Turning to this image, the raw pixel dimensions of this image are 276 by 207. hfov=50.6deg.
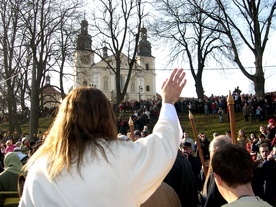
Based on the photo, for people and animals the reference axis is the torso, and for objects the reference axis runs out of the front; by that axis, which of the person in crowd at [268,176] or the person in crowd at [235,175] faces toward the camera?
the person in crowd at [268,176]

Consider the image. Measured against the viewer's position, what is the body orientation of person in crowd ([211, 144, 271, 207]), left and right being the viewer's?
facing away from the viewer and to the left of the viewer

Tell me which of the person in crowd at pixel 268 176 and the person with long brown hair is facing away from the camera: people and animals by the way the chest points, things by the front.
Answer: the person with long brown hair

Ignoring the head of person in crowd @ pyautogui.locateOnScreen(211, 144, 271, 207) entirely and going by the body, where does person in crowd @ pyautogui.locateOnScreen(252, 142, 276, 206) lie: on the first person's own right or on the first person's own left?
on the first person's own right

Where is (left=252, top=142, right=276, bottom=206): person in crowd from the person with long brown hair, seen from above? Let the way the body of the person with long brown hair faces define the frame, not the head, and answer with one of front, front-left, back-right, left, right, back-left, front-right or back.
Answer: front-right

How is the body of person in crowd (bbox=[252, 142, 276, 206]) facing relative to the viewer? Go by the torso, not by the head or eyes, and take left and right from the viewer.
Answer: facing the viewer

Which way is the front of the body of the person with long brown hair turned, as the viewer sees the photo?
away from the camera

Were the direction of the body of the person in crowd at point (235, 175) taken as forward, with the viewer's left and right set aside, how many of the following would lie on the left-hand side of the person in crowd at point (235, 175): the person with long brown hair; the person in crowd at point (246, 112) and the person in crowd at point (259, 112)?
1

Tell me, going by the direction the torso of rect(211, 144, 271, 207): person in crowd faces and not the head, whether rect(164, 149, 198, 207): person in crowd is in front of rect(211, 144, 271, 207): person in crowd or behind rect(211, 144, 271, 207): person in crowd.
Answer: in front

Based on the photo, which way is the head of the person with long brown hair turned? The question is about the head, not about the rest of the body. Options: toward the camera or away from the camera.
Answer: away from the camera

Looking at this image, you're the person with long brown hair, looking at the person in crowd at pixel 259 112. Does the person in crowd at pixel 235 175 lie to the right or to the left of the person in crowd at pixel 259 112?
right

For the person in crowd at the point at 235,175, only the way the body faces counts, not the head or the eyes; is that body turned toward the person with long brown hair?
no

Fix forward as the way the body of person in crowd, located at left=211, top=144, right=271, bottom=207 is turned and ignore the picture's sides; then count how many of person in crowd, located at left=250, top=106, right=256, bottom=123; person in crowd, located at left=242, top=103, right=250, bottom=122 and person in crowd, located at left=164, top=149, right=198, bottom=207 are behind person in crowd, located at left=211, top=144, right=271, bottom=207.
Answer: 0

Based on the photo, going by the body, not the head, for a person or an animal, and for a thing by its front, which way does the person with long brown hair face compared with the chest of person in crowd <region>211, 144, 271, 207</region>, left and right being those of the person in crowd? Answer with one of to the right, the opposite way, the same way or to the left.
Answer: the same way

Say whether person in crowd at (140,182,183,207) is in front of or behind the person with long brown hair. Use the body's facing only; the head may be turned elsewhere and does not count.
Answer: in front
